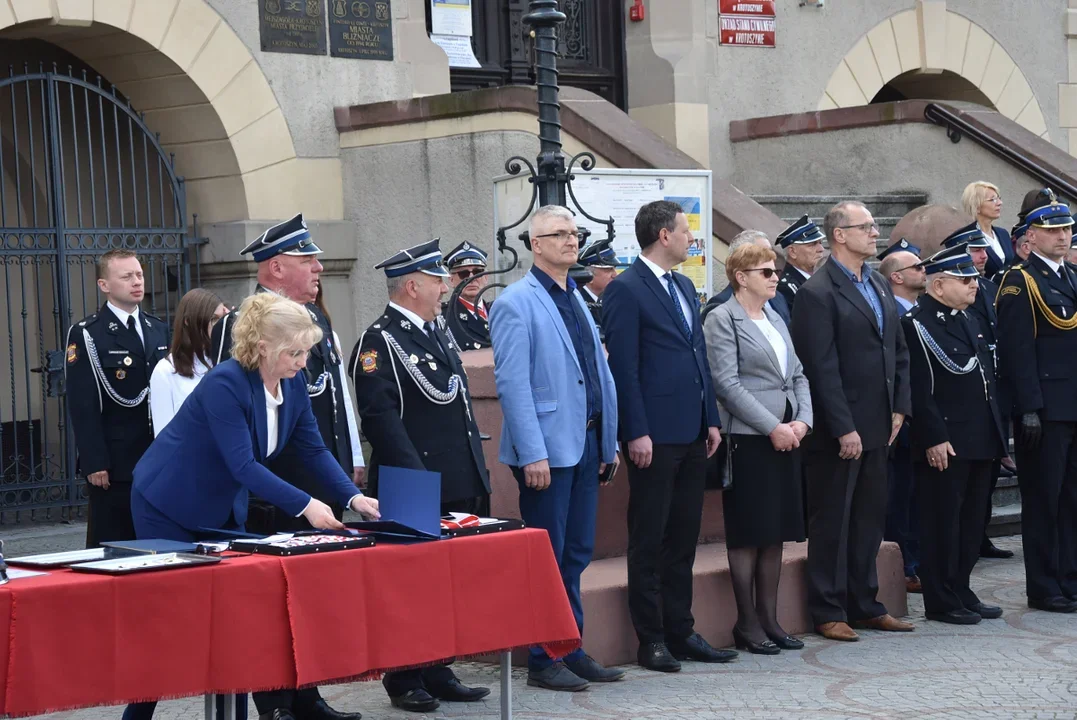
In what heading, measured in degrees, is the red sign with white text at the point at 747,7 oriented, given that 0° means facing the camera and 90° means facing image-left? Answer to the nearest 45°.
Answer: approximately 0°

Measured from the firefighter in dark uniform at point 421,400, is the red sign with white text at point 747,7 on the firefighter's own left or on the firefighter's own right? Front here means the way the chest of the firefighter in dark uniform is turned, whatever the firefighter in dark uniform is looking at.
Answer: on the firefighter's own left

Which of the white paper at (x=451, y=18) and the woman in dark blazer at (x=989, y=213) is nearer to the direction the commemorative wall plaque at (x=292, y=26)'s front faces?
the woman in dark blazer

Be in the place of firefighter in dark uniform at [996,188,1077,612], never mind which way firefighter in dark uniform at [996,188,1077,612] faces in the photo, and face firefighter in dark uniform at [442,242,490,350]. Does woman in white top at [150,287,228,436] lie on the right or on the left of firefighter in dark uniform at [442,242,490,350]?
left

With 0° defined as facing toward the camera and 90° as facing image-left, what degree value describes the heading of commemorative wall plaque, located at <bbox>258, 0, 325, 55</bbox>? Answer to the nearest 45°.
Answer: approximately 0°

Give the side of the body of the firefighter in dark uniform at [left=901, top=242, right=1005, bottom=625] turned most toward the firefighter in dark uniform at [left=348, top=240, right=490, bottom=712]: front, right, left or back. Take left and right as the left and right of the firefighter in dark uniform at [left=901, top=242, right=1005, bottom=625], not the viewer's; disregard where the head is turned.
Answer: right

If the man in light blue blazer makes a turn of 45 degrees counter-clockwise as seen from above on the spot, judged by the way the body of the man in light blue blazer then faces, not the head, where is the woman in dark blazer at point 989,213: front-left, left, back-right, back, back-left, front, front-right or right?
front-left
